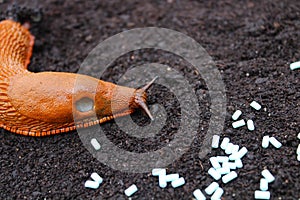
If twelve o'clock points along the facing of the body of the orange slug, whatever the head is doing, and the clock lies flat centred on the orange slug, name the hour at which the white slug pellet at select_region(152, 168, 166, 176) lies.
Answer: The white slug pellet is roughly at 2 o'clock from the orange slug.

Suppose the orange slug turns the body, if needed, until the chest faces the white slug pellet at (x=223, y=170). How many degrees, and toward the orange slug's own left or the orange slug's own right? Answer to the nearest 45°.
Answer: approximately 45° to the orange slug's own right

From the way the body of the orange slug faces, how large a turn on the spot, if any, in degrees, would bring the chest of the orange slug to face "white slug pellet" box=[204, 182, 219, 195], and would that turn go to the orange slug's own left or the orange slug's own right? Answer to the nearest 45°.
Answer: approximately 45° to the orange slug's own right

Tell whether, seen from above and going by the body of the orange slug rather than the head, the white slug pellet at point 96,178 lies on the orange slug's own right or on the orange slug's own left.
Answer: on the orange slug's own right

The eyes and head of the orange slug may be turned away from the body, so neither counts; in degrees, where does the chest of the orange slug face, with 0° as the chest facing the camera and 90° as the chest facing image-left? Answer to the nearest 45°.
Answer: approximately 270°

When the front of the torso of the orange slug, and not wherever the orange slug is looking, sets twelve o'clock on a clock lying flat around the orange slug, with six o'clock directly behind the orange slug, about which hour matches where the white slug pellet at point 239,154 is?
The white slug pellet is roughly at 1 o'clock from the orange slug.

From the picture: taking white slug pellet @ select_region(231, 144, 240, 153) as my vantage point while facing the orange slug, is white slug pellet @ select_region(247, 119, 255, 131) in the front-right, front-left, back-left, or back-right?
back-right

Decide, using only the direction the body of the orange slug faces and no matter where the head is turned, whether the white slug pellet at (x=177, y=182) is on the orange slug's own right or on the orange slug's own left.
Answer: on the orange slug's own right
